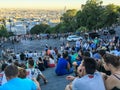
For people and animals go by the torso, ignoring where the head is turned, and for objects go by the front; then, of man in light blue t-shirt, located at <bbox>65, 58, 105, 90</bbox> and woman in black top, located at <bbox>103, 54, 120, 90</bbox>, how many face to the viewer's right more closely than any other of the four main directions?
0

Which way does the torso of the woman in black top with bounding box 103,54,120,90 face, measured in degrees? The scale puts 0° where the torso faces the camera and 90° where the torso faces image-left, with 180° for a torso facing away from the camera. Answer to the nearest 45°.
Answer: approximately 135°

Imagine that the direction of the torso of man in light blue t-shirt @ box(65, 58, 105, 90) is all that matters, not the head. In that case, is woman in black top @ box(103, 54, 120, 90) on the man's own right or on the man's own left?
on the man's own right

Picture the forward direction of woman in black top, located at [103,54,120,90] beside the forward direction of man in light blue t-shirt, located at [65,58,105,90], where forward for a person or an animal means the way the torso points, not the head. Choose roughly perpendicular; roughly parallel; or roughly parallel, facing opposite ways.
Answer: roughly parallel

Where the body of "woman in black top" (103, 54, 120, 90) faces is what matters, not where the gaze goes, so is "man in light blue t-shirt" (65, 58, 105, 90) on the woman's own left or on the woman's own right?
on the woman's own left

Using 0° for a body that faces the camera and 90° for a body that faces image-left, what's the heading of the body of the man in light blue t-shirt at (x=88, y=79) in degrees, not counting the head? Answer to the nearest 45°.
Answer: approximately 135°
